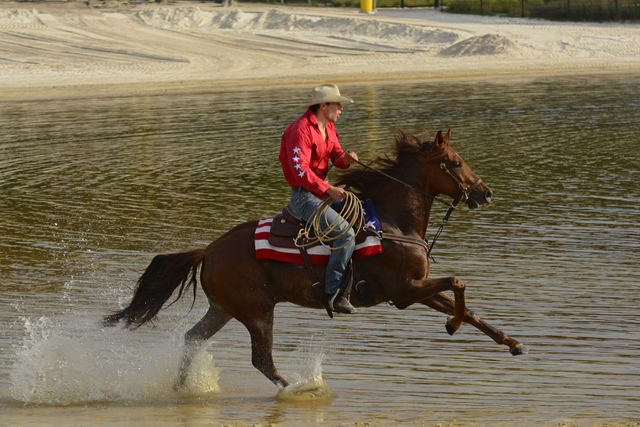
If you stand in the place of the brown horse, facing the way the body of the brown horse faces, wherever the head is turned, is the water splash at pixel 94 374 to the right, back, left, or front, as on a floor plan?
back

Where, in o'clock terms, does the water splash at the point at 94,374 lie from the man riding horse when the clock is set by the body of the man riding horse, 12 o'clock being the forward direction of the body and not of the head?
The water splash is roughly at 6 o'clock from the man riding horse.

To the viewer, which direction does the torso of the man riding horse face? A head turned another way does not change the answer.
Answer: to the viewer's right

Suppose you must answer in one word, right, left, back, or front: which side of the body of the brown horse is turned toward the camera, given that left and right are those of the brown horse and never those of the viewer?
right

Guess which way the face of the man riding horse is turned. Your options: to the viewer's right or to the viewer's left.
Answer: to the viewer's right
